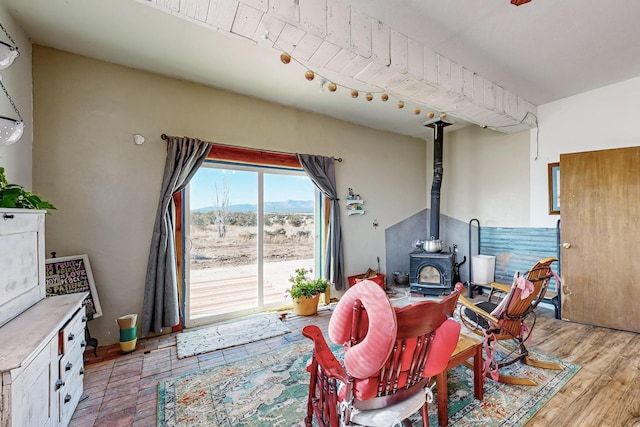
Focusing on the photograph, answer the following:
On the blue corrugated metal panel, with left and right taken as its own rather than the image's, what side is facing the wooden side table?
front

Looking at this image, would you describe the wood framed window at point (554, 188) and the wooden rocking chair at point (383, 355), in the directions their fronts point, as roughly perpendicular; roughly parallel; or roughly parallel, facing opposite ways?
roughly perpendicular

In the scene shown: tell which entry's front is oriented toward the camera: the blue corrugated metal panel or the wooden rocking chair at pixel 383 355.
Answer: the blue corrugated metal panel

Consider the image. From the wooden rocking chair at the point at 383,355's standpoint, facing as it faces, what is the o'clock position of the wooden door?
The wooden door is roughly at 3 o'clock from the wooden rocking chair.

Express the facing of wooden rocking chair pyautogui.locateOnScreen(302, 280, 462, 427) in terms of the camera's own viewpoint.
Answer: facing away from the viewer and to the left of the viewer

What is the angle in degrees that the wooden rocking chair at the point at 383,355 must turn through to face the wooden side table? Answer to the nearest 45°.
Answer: approximately 90° to its right

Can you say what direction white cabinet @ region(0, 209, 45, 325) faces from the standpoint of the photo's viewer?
facing the viewer and to the right of the viewer

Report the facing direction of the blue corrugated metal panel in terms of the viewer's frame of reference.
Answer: facing the viewer

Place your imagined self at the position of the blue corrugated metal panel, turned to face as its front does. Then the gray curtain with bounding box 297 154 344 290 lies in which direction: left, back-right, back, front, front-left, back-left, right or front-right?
front-right

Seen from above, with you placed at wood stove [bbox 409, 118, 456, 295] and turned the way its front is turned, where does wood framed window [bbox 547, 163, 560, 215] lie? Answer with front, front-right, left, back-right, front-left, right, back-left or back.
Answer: left

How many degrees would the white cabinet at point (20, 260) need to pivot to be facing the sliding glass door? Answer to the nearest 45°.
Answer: approximately 90° to its left

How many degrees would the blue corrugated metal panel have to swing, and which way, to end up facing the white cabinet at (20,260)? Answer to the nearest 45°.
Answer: approximately 45° to its right

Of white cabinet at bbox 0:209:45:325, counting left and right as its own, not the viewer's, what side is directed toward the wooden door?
front

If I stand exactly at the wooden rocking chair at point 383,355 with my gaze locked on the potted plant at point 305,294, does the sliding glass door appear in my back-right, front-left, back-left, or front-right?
front-left
